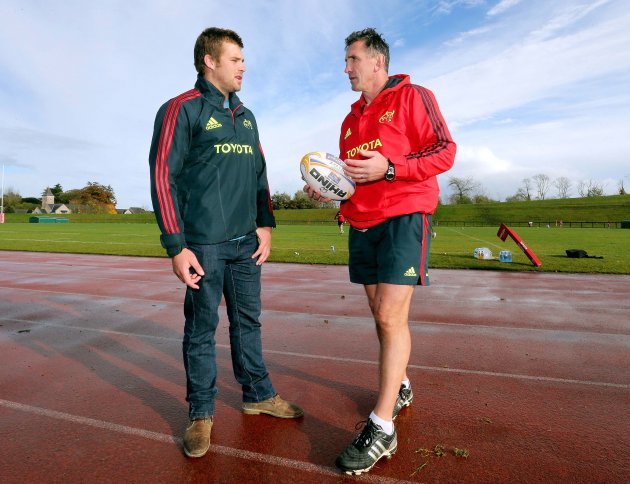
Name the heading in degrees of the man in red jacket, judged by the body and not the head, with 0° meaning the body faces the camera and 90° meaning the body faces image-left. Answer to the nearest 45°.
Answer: approximately 45°

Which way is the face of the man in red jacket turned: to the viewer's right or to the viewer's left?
to the viewer's left
